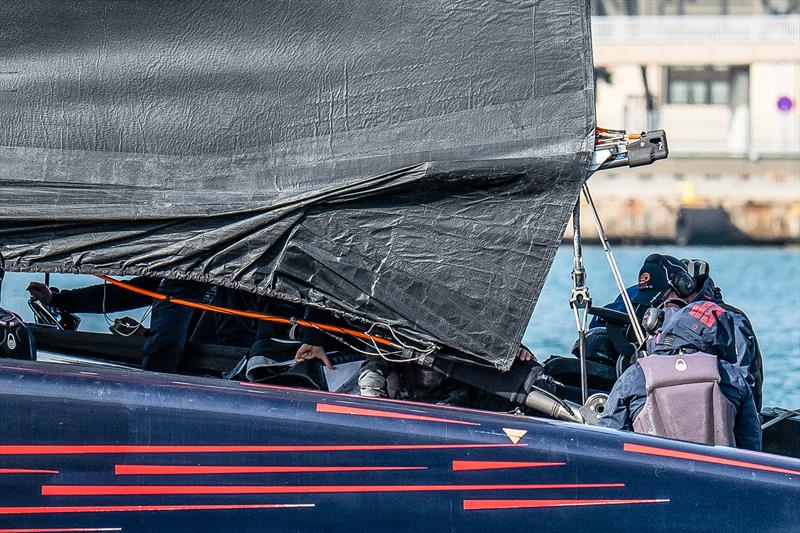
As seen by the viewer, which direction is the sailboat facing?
to the viewer's left

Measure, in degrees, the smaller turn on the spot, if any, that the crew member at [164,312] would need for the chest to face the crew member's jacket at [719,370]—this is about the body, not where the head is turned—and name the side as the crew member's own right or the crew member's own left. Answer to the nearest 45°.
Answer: approximately 135° to the crew member's own left

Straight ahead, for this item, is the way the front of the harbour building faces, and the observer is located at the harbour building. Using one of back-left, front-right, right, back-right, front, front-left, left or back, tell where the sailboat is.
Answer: front

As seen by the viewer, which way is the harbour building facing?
toward the camera

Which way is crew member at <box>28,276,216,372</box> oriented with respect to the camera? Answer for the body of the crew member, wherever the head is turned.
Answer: to the viewer's left

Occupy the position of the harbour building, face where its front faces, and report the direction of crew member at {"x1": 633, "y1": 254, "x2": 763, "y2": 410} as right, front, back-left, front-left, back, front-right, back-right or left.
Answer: front

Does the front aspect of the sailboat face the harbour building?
no

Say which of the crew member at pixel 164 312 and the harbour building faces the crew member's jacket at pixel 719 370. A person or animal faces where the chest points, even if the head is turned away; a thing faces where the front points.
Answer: the harbour building

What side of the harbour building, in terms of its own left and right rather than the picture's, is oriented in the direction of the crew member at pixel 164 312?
front

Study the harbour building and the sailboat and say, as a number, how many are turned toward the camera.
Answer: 1

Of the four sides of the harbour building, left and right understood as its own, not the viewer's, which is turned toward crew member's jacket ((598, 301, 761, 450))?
front

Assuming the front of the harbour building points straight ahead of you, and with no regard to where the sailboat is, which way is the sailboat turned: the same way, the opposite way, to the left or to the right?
to the right

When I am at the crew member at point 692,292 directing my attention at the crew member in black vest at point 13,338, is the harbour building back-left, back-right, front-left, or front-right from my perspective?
back-right

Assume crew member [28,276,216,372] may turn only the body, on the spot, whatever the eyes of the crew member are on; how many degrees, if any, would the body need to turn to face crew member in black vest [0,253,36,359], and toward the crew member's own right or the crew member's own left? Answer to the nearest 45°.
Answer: approximately 45° to the crew member's own left

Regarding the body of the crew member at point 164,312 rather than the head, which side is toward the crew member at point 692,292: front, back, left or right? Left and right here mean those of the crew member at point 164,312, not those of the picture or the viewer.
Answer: back
